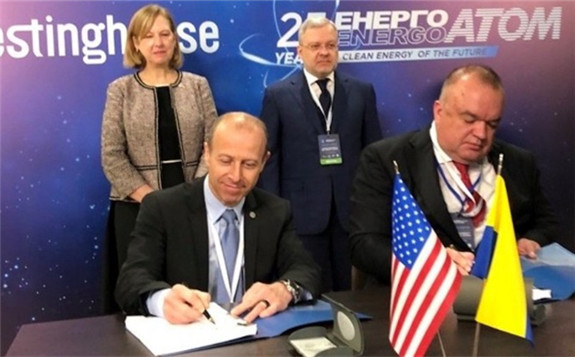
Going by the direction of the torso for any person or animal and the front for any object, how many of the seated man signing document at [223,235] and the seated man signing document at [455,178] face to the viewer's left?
0

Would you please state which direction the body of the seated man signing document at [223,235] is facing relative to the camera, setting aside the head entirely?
toward the camera

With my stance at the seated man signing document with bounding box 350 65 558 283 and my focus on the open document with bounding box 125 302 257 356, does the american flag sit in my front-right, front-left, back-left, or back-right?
front-left

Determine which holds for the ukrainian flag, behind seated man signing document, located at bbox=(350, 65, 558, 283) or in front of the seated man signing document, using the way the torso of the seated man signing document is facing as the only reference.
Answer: in front

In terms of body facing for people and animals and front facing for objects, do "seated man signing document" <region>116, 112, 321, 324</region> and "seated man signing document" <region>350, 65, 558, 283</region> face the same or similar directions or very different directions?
same or similar directions

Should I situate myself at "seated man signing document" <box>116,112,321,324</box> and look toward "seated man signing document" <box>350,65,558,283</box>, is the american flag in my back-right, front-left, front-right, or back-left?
front-right

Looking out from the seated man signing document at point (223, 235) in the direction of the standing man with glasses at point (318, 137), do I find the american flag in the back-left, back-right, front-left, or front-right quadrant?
back-right

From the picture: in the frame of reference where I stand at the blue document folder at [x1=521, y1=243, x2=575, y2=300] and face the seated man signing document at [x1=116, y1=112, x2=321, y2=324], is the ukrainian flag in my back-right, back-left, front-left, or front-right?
front-left

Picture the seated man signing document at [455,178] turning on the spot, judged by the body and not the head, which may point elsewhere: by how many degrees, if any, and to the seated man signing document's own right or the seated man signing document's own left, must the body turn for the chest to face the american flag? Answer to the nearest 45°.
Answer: approximately 45° to the seated man signing document's own right

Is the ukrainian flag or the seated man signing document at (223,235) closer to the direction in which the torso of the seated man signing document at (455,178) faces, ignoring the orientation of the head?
the ukrainian flag

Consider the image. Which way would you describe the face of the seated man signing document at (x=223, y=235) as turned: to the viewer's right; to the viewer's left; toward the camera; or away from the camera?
toward the camera

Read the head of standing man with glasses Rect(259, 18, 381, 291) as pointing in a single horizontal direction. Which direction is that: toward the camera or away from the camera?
toward the camera
